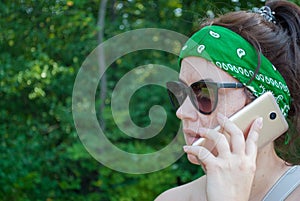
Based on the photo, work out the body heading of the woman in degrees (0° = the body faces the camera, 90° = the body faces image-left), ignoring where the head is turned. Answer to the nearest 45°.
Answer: approximately 45°
